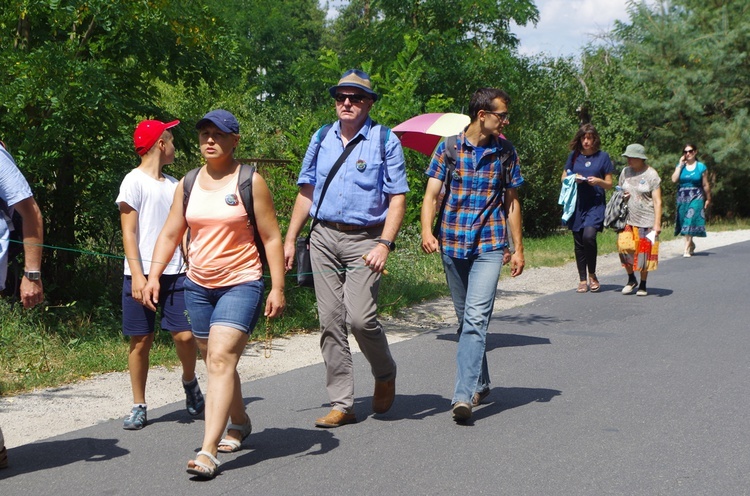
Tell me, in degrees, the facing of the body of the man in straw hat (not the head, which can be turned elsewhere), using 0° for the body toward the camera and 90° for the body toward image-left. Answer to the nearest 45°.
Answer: approximately 45°

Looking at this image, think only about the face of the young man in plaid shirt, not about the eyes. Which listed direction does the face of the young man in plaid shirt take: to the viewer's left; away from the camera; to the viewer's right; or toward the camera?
to the viewer's right

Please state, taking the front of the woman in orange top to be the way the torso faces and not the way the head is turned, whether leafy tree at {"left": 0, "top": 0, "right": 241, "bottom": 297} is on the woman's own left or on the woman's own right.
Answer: on the woman's own right

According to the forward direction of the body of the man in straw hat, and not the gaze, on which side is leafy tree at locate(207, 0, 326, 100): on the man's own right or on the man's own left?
on the man's own right

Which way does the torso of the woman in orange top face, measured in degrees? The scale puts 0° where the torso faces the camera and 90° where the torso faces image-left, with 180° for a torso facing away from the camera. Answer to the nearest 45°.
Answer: approximately 45°

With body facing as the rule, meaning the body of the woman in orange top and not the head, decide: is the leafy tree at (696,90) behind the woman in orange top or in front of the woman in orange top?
behind

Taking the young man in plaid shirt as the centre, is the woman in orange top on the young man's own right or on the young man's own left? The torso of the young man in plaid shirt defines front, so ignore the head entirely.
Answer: on the young man's own right

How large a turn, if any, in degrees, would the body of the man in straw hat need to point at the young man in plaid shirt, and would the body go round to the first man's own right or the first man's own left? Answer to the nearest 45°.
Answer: approximately 135° to the first man's own left

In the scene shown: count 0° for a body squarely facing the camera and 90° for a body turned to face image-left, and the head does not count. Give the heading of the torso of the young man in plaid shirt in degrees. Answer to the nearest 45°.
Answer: approximately 0°

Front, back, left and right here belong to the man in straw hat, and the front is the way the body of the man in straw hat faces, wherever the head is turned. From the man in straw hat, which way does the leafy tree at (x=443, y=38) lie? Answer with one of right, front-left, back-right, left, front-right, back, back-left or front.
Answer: back-right
